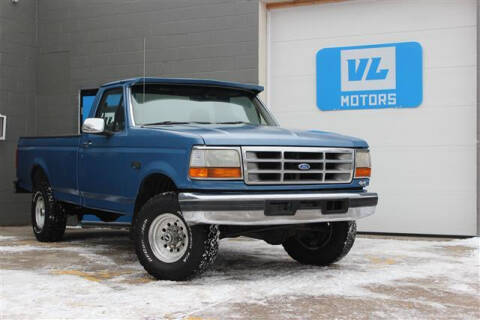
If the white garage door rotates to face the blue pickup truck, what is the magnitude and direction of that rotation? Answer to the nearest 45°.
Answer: approximately 45° to its right

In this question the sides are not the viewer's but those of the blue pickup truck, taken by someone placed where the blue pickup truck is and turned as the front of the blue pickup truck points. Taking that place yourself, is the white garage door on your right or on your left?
on your left

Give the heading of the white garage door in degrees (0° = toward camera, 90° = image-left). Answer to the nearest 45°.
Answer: approximately 0°

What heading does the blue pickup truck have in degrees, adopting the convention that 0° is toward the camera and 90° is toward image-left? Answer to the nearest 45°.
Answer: approximately 315°
